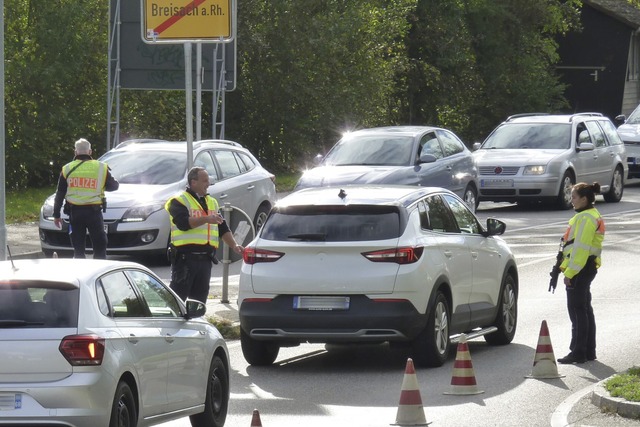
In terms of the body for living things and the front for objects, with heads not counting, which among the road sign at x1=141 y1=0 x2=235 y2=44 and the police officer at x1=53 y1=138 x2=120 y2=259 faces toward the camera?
the road sign

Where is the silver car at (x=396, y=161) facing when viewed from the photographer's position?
facing the viewer and to the left of the viewer

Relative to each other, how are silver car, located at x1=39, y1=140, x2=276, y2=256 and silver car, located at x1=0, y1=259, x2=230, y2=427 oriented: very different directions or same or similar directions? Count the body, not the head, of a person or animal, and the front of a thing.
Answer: very different directions

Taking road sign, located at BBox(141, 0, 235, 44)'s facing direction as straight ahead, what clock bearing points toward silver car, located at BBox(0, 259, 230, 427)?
The silver car is roughly at 12 o'clock from the road sign.

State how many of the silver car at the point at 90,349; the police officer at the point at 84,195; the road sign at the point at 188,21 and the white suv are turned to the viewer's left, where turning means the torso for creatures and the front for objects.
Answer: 0

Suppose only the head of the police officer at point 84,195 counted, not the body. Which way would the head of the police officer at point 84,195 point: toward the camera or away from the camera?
away from the camera

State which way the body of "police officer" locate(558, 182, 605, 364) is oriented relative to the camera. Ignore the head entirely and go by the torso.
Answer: to the viewer's left

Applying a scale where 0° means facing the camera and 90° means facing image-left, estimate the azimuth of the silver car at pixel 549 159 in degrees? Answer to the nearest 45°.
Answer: approximately 45°

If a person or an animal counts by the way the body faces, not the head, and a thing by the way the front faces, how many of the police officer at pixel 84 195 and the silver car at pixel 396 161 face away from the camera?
1

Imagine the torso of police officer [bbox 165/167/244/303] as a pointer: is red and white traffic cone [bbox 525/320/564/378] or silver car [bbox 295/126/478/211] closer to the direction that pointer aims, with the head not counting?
the red and white traffic cone

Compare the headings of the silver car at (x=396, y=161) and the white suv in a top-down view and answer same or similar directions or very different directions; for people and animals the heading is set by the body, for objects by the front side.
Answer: very different directions

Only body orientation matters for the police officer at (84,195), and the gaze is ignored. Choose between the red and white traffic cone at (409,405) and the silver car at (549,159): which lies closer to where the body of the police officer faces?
the silver car

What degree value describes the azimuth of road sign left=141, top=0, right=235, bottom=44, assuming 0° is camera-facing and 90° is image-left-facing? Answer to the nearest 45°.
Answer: approximately 0°

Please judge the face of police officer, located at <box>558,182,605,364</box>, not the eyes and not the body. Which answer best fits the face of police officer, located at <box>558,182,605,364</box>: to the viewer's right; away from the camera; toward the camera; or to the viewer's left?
to the viewer's left

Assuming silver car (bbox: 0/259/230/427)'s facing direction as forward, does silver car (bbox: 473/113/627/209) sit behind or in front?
in front

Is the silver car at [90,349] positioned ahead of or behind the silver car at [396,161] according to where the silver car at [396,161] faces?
ahead
